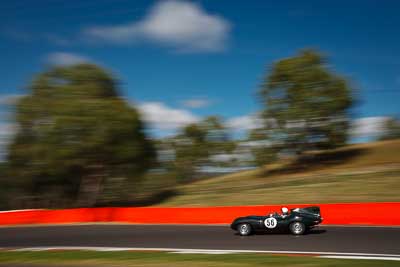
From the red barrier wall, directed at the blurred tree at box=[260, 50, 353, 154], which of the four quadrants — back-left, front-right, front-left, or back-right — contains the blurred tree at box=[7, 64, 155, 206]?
front-left

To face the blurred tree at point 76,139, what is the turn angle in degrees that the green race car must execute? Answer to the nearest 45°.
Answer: approximately 45° to its right

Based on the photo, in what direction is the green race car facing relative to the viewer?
to the viewer's left

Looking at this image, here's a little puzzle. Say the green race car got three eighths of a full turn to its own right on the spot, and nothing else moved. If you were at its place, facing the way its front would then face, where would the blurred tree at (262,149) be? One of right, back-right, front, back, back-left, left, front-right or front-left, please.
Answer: front-left

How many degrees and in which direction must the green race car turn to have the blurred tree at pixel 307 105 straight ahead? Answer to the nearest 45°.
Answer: approximately 90° to its right
